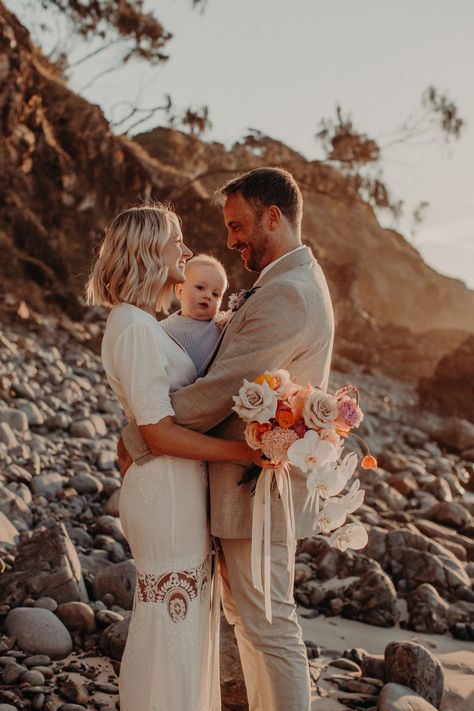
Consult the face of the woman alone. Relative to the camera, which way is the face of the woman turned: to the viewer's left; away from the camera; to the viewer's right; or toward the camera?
to the viewer's right

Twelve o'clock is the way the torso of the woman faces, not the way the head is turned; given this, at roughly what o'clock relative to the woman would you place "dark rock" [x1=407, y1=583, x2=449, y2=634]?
The dark rock is roughly at 10 o'clock from the woman.

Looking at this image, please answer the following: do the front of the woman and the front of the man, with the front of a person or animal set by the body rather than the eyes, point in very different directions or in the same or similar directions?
very different directions

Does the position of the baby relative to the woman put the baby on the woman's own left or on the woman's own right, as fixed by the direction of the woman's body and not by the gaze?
on the woman's own left

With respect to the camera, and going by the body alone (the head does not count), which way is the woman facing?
to the viewer's right

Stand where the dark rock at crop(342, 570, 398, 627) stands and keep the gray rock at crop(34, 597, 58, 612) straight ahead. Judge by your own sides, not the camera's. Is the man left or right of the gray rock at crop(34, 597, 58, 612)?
left

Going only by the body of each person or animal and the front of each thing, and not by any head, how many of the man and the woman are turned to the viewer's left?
1

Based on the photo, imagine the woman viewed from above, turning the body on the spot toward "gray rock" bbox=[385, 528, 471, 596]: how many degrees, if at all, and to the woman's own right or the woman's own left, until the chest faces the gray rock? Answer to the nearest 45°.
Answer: approximately 45° to the woman's own left

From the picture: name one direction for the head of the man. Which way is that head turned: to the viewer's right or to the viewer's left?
to the viewer's left

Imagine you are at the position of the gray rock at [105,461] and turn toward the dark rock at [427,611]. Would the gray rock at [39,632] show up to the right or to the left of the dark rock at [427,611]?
right

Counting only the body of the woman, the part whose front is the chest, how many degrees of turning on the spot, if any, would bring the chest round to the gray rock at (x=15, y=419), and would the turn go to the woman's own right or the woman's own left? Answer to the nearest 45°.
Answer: approximately 90° to the woman's own left

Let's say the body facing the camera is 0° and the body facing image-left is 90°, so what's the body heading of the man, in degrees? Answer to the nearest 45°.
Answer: approximately 90°
